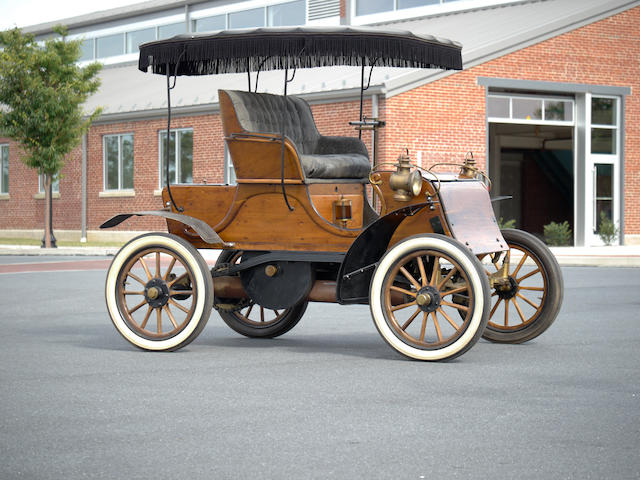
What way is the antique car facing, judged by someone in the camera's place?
facing the viewer and to the right of the viewer

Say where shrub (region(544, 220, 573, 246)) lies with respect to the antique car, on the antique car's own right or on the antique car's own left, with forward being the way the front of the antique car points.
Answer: on the antique car's own left

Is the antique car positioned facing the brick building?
no

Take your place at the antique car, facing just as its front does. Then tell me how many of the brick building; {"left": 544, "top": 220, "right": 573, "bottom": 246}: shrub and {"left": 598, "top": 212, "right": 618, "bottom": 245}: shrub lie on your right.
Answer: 0

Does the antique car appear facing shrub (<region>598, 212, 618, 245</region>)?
no

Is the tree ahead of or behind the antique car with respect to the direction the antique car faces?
behind

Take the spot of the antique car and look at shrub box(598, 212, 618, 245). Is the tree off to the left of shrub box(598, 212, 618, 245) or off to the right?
left
